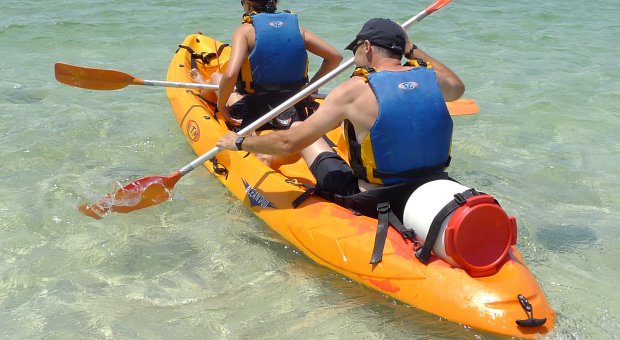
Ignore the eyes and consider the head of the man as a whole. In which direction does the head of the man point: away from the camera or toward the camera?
away from the camera

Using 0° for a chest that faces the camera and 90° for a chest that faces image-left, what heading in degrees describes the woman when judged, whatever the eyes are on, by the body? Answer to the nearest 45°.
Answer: approximately 135°

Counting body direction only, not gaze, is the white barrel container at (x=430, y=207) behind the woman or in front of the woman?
behind

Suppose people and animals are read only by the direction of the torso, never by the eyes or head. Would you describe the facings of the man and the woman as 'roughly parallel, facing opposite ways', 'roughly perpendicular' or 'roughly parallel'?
roughly parallel

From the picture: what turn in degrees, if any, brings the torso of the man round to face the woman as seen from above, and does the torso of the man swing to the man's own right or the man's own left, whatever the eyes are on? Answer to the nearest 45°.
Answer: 0° — they already face them

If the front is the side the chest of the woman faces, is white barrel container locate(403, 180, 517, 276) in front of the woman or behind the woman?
behind

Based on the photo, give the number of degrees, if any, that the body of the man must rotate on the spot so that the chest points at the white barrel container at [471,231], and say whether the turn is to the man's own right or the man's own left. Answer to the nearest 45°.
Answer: approximately 180°

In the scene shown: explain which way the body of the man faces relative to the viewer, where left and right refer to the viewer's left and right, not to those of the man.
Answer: facing away from the viewer and to the left of the viewer
